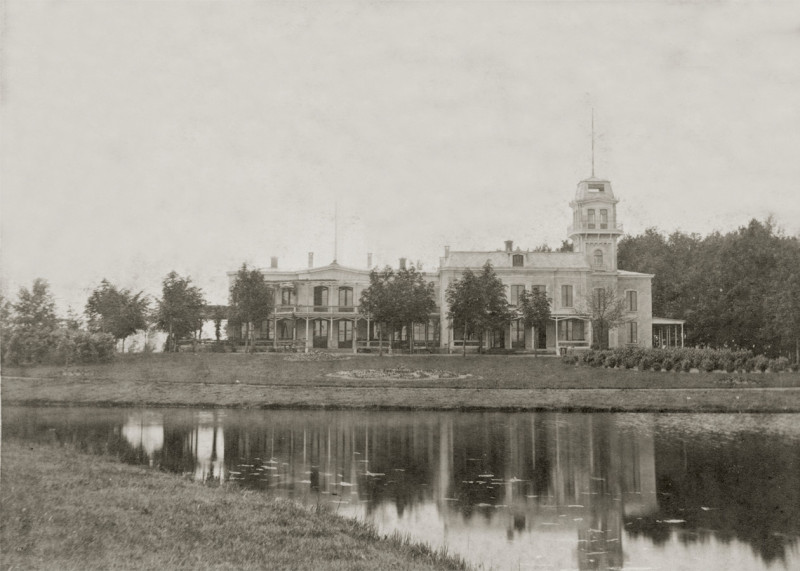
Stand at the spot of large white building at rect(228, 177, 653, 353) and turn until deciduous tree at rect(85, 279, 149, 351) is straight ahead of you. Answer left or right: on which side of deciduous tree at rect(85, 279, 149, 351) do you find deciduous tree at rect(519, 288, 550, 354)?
left

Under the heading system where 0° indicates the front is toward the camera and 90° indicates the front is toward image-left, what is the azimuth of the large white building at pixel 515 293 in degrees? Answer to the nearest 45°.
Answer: approximately 0°

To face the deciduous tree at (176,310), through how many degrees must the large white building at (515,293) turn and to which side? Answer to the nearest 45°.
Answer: approximately 45° to its right

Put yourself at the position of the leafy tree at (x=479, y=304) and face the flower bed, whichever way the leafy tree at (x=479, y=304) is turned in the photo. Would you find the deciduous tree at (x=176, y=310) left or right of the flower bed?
right

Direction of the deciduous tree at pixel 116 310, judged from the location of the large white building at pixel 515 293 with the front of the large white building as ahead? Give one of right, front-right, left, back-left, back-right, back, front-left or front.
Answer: front-right

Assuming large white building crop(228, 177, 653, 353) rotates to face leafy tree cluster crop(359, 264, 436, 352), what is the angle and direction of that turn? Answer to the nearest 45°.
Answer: approximately 45° to its right
